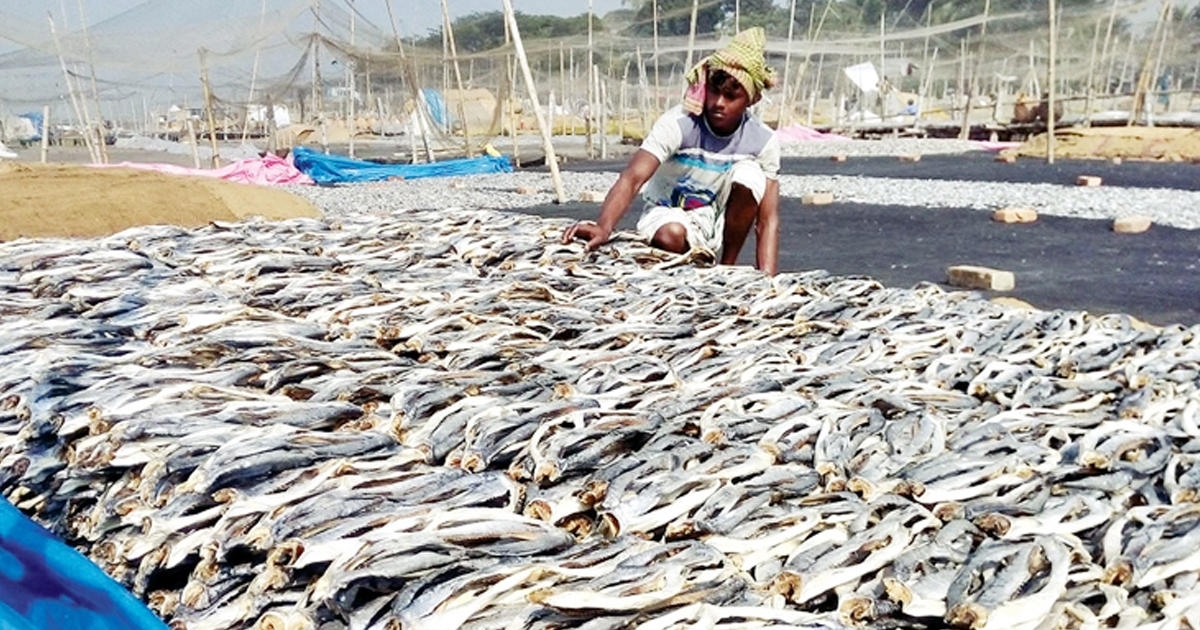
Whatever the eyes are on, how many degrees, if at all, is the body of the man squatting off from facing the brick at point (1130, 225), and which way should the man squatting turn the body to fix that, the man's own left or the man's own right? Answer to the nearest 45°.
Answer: approximately 135° to the man's own left

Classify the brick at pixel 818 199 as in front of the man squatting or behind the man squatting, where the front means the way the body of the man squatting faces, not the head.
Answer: behind

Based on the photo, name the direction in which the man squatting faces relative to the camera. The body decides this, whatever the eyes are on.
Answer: toward the camera

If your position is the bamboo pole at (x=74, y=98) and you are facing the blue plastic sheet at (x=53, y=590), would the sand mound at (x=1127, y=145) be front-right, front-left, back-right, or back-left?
front-left

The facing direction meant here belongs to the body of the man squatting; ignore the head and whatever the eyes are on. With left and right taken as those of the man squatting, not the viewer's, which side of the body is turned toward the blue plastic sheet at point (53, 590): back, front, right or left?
front

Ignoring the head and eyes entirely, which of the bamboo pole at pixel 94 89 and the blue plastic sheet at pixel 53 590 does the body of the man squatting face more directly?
the blue plastic sheet

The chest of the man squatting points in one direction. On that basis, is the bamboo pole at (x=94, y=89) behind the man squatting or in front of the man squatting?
behind

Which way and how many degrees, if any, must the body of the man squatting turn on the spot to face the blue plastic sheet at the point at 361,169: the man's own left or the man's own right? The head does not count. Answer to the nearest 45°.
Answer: approximately 135° to the man's own right

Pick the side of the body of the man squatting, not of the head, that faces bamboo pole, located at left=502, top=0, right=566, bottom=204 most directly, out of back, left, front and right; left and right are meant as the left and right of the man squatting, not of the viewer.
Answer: back

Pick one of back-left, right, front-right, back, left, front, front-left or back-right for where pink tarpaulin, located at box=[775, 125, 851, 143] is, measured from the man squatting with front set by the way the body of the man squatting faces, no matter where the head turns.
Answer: back

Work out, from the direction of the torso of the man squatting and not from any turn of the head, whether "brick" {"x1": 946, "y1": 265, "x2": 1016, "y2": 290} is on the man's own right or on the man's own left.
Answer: on the man's own left

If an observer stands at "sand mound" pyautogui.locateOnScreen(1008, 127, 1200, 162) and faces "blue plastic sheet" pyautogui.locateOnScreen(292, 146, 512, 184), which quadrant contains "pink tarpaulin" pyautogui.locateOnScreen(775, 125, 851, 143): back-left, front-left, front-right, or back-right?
front-right

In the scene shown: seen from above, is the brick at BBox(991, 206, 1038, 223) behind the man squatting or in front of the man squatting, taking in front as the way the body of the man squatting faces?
behind

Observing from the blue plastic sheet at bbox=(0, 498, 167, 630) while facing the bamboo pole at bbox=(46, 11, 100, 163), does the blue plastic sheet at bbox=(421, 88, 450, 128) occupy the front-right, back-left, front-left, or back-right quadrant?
front-right

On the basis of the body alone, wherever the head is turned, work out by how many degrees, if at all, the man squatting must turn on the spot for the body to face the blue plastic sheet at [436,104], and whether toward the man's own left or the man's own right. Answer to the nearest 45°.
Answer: approximately 180°

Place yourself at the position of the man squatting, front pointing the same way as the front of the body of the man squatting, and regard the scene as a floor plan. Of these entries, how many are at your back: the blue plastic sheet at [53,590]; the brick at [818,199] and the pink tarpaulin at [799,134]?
2

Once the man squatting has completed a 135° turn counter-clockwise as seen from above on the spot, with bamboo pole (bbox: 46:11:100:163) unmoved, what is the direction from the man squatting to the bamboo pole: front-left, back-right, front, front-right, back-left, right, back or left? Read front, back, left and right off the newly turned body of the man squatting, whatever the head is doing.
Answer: left
